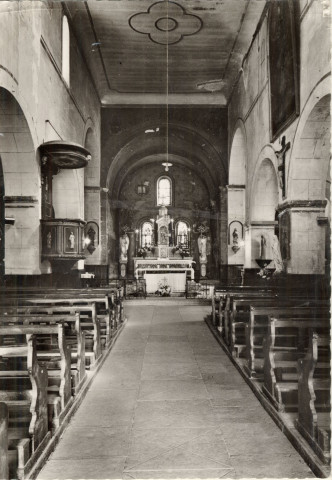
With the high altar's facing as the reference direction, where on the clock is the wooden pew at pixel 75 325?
The wooden pew is roughly at 12 o'clock from the high altar.

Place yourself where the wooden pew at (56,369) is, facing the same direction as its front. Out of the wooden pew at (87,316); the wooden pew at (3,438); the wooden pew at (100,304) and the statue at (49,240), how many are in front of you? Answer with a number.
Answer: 3

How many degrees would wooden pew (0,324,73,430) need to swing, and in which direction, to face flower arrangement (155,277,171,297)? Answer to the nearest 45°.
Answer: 0° — it already faces it

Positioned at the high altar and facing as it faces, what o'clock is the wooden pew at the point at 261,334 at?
The wooden pew is roughly at 12 o'clock from the high altar.

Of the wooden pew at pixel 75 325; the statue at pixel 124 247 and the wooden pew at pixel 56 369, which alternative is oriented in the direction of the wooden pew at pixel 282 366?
the statue

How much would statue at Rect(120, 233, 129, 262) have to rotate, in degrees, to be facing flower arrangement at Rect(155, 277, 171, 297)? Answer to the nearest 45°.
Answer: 0° — it already faces it

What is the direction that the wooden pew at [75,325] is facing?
away from the camera

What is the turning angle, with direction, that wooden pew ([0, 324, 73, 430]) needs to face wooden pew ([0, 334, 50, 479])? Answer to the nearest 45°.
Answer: approximately 180°

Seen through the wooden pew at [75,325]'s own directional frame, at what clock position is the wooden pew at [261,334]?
the wooden pew at [261,334] is roughly at 3 o'clock from the wooden pew at [75,325].

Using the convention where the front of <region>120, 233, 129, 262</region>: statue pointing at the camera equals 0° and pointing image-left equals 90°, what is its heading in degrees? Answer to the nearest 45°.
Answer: approximately 0°

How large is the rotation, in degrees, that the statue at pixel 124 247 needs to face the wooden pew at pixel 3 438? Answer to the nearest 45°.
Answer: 0° — it already faces it

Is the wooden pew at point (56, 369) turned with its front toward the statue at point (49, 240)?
yes

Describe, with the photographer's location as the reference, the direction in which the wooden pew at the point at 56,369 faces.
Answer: facing away from the viewer
